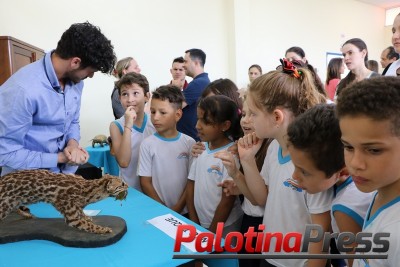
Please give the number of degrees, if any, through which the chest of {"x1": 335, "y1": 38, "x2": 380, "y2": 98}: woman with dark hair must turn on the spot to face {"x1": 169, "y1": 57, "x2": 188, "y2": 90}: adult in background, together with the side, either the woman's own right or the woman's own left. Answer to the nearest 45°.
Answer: approximately 45° to the woman's own right

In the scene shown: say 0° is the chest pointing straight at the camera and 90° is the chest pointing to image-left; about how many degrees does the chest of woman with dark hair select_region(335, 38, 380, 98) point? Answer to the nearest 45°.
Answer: approximately 45°

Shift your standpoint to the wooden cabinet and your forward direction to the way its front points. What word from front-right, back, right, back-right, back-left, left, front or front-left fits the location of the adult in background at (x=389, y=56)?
front-left

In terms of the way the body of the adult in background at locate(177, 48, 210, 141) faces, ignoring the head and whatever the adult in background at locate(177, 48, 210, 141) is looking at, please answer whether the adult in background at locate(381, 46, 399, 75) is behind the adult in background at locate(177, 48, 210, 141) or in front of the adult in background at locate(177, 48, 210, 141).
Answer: behind

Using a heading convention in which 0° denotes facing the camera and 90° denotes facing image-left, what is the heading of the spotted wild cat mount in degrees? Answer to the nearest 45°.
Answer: approximately 270°

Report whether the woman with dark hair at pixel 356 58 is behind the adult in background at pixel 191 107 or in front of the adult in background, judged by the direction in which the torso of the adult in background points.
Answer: behind

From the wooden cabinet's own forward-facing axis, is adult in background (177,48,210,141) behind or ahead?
ahead

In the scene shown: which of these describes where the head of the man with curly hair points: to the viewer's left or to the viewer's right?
to the viewer's right

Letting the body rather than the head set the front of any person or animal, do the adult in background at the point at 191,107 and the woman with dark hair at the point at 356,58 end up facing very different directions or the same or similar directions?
same or similar directions

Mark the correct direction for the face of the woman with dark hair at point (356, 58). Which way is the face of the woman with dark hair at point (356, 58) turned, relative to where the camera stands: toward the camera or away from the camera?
toward the camera
